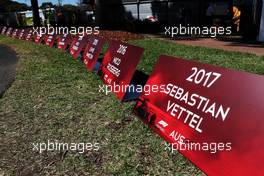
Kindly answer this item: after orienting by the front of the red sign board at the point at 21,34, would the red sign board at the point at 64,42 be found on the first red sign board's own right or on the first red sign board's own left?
on the first red sign board's own left

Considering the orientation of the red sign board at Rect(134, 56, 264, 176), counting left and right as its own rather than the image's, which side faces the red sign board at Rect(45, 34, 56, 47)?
right

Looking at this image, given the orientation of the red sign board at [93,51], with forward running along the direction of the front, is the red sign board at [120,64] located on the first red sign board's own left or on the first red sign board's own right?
on the first red sign board's own left

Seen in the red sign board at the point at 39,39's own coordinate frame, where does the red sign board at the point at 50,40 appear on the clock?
the red sign board at the point at 50,40 is roughly at 10 o'clock from the red sign board at the point at 39,39.

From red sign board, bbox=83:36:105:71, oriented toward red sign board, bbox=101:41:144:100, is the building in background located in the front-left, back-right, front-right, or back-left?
back-left

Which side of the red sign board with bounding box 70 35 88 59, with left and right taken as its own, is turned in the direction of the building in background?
back
